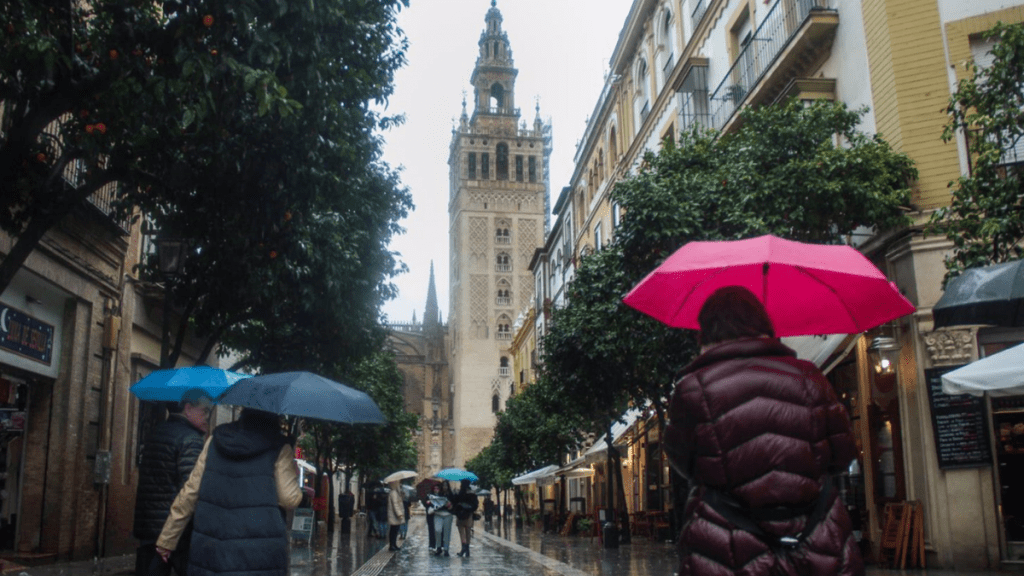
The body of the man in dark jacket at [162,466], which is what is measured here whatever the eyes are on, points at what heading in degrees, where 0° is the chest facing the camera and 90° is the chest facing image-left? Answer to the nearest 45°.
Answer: approximately 225°

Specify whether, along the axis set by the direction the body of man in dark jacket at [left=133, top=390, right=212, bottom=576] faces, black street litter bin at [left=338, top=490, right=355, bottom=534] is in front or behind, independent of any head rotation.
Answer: in front

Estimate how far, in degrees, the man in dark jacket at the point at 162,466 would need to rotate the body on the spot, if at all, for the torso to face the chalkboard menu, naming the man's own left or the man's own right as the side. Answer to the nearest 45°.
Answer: approximately 45° to the man's own right

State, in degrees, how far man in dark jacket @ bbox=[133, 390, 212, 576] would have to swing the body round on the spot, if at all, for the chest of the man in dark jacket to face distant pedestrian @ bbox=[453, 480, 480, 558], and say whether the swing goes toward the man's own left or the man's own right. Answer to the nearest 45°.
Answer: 0° — they already face them

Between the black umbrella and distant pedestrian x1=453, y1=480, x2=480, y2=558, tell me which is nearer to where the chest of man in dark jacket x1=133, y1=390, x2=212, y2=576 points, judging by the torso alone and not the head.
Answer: the distant pedestrian

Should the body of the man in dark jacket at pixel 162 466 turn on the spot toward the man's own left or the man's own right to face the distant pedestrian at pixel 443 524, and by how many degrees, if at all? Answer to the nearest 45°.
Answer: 0° — they already face them

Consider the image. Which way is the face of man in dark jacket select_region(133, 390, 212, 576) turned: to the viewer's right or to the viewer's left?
to the viewer's right

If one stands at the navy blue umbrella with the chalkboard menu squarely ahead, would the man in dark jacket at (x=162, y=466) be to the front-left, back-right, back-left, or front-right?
back-left

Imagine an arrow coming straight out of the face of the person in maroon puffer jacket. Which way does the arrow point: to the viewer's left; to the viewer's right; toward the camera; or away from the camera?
away from the camera

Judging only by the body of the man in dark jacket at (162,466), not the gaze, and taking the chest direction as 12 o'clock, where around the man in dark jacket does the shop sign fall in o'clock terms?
The shop sign is roughly at 10 o'clock from the man in dark jacket.

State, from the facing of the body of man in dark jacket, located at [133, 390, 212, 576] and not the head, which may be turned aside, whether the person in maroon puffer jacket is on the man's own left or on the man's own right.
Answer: on the man's own right

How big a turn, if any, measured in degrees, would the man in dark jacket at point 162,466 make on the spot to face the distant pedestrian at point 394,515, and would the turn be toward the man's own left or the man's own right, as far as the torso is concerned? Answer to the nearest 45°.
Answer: approximately 45° to the man's own left

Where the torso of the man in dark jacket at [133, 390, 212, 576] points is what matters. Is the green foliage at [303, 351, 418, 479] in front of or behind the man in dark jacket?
in front

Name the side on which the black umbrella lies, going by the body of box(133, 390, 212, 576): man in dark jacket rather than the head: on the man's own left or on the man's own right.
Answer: on the man's own right
